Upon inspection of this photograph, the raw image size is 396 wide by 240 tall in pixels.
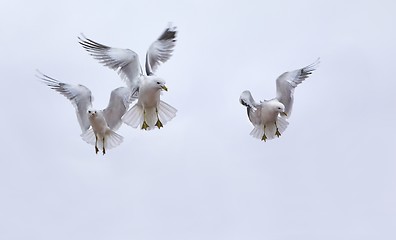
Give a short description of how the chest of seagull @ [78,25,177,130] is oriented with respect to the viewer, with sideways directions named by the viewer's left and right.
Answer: facing the viewer and to the right of the viewer

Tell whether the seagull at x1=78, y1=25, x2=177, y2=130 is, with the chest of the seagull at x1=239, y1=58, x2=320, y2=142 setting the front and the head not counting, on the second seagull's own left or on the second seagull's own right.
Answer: on the second seagull's own right

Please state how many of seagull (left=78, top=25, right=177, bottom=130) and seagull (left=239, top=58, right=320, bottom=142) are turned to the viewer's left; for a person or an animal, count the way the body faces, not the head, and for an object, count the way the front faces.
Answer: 0
